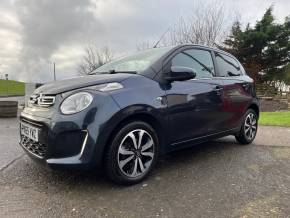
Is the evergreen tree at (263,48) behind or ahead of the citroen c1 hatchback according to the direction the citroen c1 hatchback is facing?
behind

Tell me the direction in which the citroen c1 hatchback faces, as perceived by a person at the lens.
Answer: facing the viewer and to the left of the viewer
